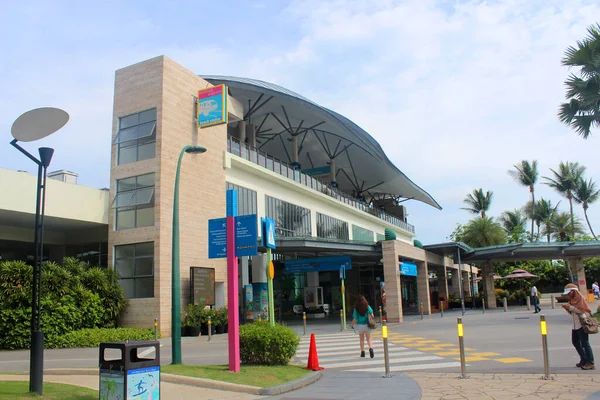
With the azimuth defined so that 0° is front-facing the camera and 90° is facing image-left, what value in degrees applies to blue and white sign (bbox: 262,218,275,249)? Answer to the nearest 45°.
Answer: approximately 315°

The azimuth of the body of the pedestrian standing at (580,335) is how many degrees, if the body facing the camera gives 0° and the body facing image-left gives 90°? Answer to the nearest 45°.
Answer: approximately 90°

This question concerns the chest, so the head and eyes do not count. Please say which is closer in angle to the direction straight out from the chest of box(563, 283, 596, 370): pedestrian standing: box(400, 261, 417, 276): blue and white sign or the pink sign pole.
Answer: the pink sign pole

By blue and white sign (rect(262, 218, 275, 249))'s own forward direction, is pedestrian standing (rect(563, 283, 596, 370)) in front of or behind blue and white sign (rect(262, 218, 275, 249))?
in front

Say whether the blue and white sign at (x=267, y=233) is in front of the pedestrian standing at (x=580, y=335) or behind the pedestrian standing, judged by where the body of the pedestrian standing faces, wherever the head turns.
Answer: in front

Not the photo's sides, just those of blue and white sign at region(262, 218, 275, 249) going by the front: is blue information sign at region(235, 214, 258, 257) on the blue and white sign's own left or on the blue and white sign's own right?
on the blue and white sign's own right

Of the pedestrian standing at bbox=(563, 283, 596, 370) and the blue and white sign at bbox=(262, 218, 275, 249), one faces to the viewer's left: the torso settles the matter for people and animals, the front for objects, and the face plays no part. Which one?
the pedestrian standing
